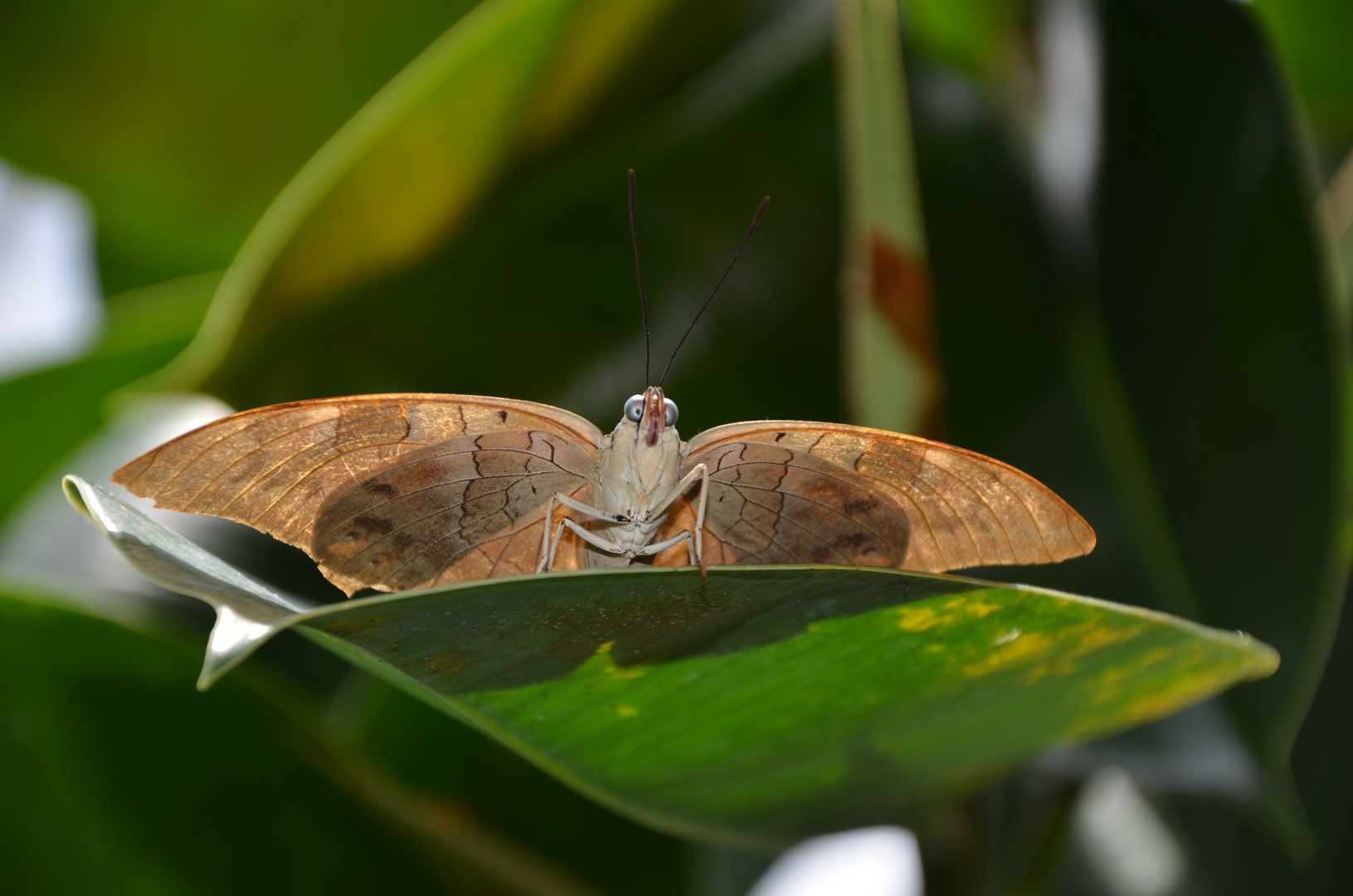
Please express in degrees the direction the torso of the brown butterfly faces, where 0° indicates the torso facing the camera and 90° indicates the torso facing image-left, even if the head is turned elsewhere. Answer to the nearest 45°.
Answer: approximately 0°
